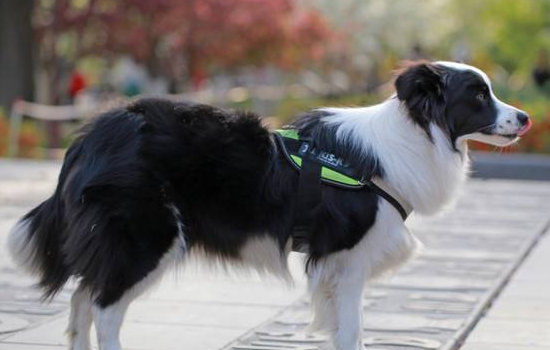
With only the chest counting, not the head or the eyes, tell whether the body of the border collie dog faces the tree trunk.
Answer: no

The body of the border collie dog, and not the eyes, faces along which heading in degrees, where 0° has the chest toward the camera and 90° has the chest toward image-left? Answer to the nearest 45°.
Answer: approximately 270°

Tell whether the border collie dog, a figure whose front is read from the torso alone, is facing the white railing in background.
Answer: no

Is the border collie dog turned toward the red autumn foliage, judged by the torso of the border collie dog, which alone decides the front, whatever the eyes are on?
no
